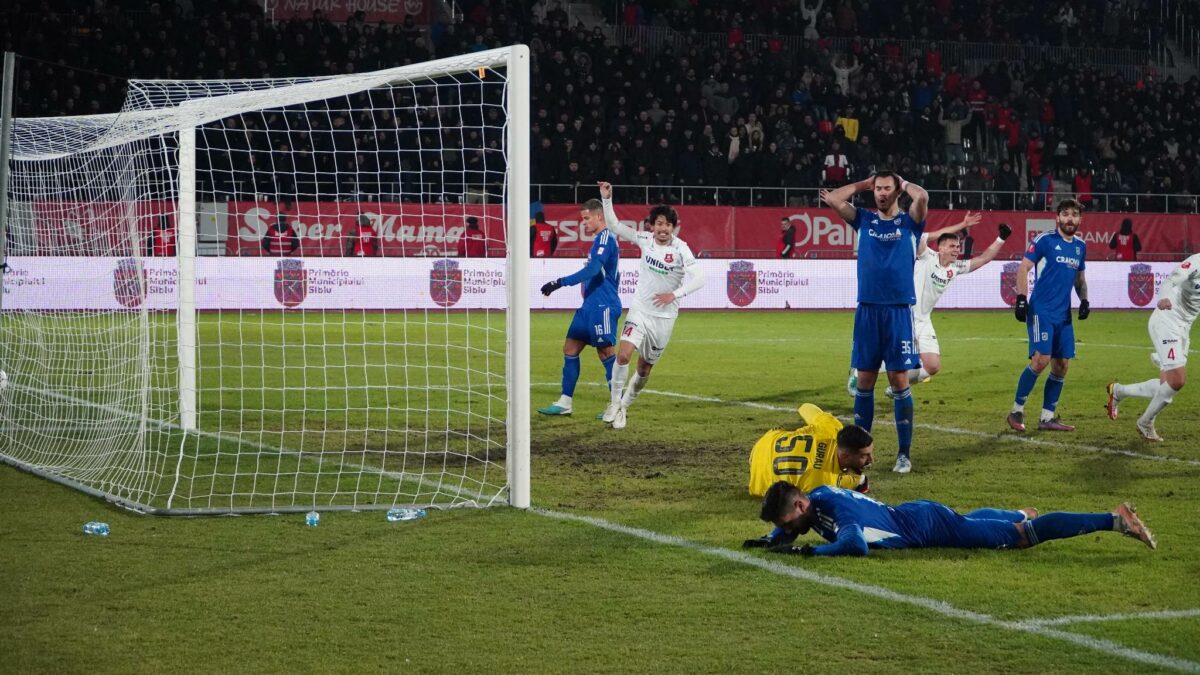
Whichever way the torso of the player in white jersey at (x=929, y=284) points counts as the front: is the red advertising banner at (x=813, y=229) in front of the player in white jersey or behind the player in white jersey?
behind

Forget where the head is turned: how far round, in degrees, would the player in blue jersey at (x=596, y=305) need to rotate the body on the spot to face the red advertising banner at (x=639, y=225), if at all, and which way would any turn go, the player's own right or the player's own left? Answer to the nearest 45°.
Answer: approximately 90° to the player's own right

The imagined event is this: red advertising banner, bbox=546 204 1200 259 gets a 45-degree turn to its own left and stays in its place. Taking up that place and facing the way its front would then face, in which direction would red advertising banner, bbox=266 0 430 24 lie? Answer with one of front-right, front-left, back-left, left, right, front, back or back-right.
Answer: back-right

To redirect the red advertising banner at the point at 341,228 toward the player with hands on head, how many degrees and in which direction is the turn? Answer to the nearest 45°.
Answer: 0° — it already faces them

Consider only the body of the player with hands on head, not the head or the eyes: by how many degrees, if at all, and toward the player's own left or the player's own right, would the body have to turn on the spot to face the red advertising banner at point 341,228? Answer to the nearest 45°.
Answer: approximately 135° to the player's own right

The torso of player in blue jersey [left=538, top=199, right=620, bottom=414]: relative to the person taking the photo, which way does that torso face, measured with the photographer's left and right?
facing to the left of the viewer
